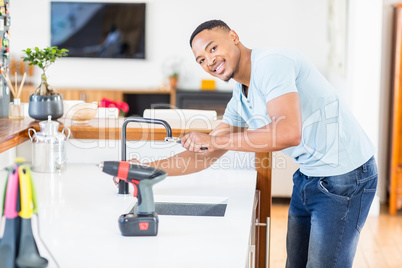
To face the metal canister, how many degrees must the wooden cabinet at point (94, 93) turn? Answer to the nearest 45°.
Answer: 0° — it already faces it

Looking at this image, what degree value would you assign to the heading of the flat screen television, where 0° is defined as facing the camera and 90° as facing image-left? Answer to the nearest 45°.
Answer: approximately 0°
